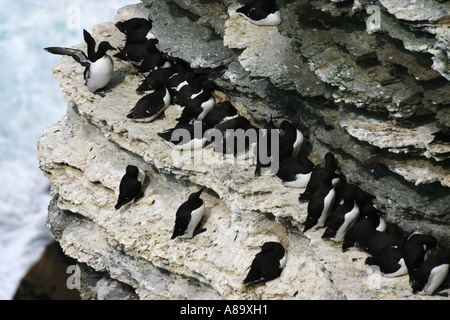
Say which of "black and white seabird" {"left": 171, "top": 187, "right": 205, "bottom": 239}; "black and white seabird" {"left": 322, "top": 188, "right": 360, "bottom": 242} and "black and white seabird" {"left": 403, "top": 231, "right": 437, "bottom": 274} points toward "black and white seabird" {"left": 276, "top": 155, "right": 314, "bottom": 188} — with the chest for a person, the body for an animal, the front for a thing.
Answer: "black and white seabird" {"left": 171, "top": 187, "right": 205, "bottom": 239}

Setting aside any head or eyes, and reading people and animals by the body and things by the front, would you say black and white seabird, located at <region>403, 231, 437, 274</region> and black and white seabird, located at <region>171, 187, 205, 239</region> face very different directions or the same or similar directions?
same or similar directions

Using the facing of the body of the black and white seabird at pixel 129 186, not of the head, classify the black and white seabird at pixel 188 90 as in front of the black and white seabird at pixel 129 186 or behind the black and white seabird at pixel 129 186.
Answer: in front

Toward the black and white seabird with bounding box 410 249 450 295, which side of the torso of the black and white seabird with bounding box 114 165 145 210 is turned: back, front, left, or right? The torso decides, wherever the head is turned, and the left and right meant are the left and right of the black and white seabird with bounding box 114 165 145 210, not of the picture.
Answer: right

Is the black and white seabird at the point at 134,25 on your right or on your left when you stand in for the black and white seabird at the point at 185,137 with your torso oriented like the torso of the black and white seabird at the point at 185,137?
on your left

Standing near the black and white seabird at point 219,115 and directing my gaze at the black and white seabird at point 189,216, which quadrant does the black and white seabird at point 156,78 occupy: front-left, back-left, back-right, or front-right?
back-right

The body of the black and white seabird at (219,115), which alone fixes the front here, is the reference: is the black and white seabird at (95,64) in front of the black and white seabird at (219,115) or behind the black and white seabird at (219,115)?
behind

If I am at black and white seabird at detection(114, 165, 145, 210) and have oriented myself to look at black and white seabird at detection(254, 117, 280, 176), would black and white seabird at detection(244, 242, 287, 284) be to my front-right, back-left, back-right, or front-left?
front-right

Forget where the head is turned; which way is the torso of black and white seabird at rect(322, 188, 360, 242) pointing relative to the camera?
to the viewer's right

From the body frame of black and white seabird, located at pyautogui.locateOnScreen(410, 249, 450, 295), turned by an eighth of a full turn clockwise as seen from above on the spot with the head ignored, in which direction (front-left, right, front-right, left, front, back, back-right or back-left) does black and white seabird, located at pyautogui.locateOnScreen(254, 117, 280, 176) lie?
back

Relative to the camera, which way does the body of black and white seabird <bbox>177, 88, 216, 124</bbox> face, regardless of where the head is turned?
to the viewer's right

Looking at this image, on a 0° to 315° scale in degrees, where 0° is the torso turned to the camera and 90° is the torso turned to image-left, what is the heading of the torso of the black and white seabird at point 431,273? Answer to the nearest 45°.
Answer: approximately 270°
